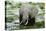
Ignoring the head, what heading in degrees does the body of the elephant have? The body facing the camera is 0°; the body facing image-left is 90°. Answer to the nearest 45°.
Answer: approximately 45°
